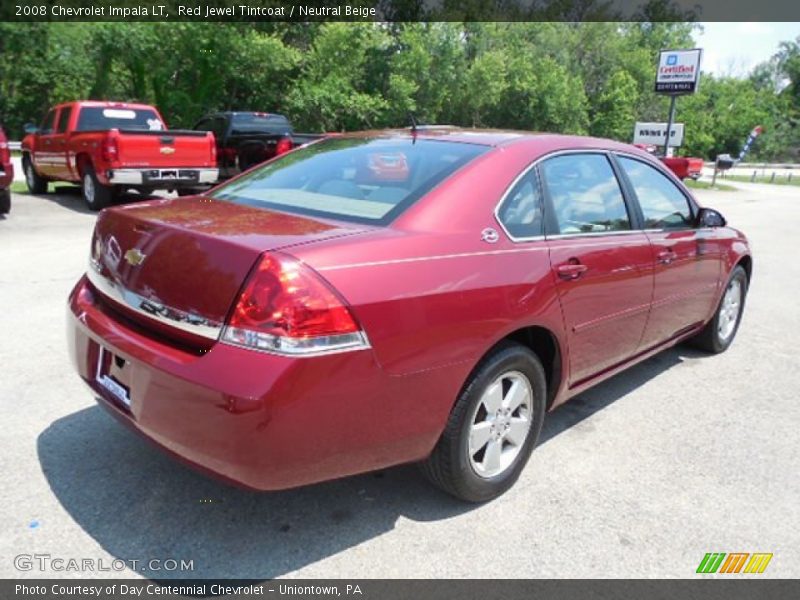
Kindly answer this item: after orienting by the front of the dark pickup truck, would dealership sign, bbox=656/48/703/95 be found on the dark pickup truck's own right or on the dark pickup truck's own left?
on the dark pickup truck's own right

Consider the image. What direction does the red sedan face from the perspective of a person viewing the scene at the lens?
facing away from the viewer and to the right of the viewer

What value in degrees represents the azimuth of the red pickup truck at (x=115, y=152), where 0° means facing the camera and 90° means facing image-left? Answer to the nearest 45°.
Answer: approximately 135°

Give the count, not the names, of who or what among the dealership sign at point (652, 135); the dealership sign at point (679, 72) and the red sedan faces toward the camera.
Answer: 2

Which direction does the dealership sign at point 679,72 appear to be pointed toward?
toward the camera

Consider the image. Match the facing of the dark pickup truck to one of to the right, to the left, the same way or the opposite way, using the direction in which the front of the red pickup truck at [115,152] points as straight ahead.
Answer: the same way

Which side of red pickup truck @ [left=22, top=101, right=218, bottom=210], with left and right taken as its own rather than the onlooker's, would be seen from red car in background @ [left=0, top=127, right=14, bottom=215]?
left

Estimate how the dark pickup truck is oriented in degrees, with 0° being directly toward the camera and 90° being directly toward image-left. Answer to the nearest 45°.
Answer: approximately 135°

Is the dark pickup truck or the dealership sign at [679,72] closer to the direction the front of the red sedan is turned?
the dealership sign

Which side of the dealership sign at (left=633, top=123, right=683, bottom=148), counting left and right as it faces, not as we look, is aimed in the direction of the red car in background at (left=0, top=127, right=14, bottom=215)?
front

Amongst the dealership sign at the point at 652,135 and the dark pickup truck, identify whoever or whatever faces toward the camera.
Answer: the dealership sign

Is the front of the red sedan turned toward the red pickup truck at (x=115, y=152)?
no

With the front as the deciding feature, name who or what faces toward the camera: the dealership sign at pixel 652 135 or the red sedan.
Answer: the dealership sign

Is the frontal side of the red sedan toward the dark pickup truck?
no

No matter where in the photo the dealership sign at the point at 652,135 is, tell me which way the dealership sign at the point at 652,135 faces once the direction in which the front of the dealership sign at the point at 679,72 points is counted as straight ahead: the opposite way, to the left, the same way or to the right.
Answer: the same way

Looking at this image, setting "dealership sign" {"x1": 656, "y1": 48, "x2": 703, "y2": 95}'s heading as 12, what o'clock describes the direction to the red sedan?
The red sedan is roughly at 12 o'clock from the dealership sign.

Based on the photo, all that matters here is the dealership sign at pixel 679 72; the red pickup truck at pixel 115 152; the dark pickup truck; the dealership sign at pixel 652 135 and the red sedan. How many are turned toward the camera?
2

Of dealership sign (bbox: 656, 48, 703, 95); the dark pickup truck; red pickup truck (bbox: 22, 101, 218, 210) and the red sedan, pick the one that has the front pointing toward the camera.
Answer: the dealership sign
